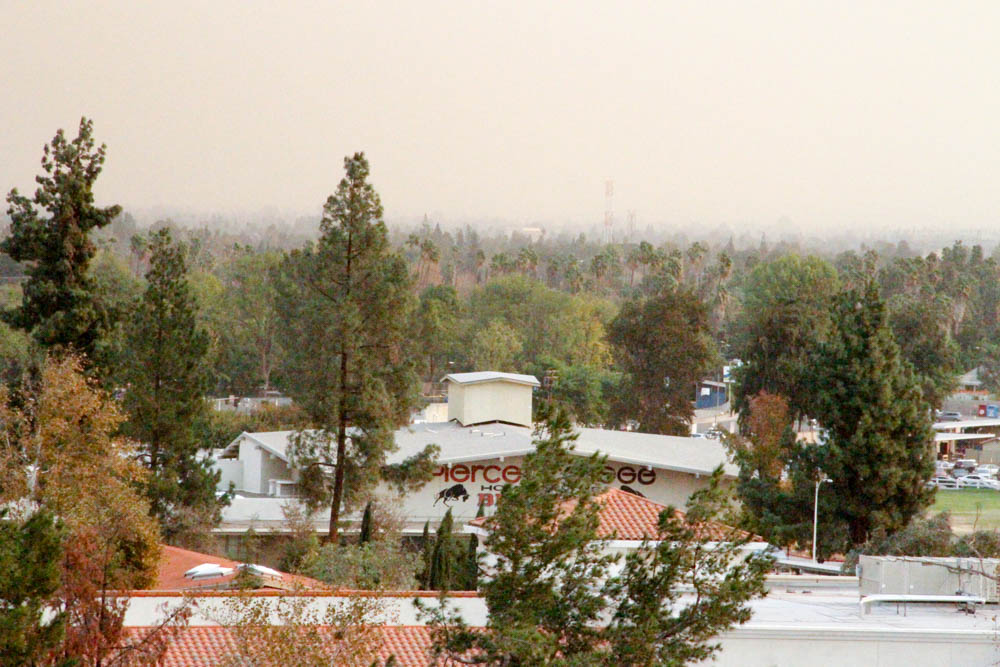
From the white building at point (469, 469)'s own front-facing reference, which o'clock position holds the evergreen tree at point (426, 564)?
The evergreen tree is roughly at 12 o'clock from the white building.

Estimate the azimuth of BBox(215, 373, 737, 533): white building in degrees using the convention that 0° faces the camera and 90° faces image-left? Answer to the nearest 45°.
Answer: approximately 0°

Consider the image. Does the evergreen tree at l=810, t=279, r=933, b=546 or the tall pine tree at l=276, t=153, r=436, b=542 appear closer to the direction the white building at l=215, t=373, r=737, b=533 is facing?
the tall pine tree

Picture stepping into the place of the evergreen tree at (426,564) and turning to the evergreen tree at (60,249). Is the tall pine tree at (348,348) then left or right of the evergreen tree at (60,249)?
right

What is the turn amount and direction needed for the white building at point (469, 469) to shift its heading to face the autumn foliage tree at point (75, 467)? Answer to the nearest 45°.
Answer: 0° — it already faces it

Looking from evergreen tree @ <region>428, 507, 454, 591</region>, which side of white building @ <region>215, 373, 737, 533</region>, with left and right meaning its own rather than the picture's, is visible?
front

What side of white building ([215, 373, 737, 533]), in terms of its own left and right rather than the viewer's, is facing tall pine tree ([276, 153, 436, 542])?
front

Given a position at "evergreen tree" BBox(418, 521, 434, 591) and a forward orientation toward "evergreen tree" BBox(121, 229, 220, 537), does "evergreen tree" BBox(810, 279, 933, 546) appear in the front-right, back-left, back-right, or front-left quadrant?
back-right
